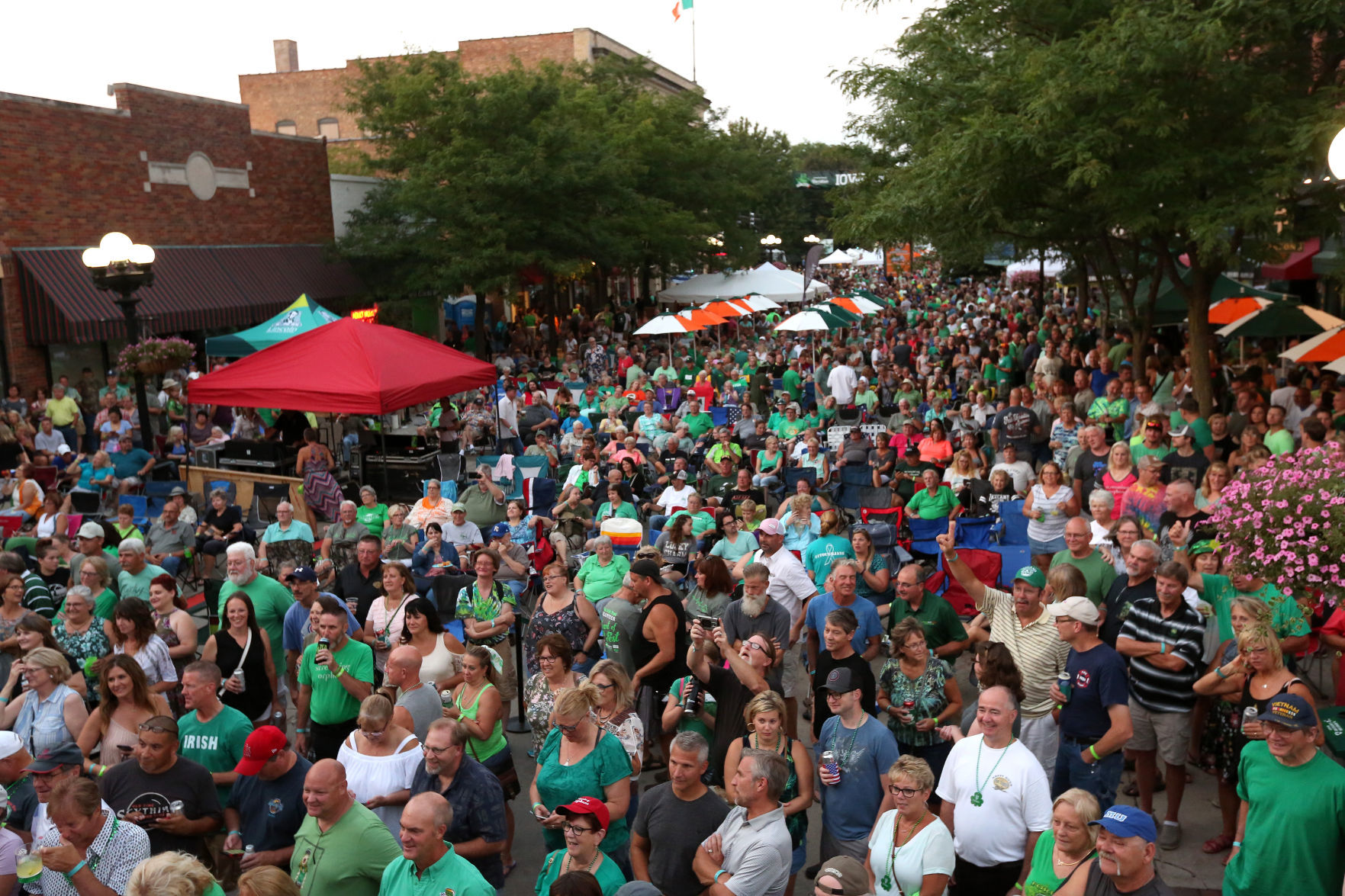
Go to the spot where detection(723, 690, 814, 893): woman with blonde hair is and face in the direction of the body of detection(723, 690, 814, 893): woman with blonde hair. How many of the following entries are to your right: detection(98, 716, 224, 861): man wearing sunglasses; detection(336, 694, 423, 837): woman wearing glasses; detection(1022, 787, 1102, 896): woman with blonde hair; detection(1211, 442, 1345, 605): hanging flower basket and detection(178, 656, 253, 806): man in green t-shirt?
3

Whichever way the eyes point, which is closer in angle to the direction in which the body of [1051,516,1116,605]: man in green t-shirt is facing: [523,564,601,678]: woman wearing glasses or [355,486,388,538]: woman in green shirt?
the woman wearing glasses

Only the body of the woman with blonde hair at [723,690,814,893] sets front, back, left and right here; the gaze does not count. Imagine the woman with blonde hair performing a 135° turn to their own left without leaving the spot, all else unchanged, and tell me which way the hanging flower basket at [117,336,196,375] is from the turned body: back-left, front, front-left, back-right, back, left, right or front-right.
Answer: left

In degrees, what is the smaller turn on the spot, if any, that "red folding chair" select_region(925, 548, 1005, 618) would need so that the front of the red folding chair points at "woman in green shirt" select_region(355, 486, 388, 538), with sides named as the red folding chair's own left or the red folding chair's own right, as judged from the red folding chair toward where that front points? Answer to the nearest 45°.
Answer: approximately 45° to the red folding chair's own right

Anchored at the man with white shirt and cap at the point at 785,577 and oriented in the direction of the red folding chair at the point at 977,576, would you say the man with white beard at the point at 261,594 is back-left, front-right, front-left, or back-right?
back-left

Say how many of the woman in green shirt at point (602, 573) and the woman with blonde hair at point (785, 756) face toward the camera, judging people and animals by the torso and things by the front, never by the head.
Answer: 2

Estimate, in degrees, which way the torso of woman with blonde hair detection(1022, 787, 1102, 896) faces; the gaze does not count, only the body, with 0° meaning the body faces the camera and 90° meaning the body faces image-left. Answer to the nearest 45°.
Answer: approximately 45°

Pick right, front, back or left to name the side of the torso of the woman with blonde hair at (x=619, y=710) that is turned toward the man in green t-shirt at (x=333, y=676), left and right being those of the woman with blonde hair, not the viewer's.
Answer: right

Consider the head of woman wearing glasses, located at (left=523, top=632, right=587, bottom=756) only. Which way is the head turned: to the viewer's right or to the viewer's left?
to the viewer's left

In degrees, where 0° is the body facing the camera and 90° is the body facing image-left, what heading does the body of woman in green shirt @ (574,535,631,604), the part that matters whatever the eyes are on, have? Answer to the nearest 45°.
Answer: approximately 0°
